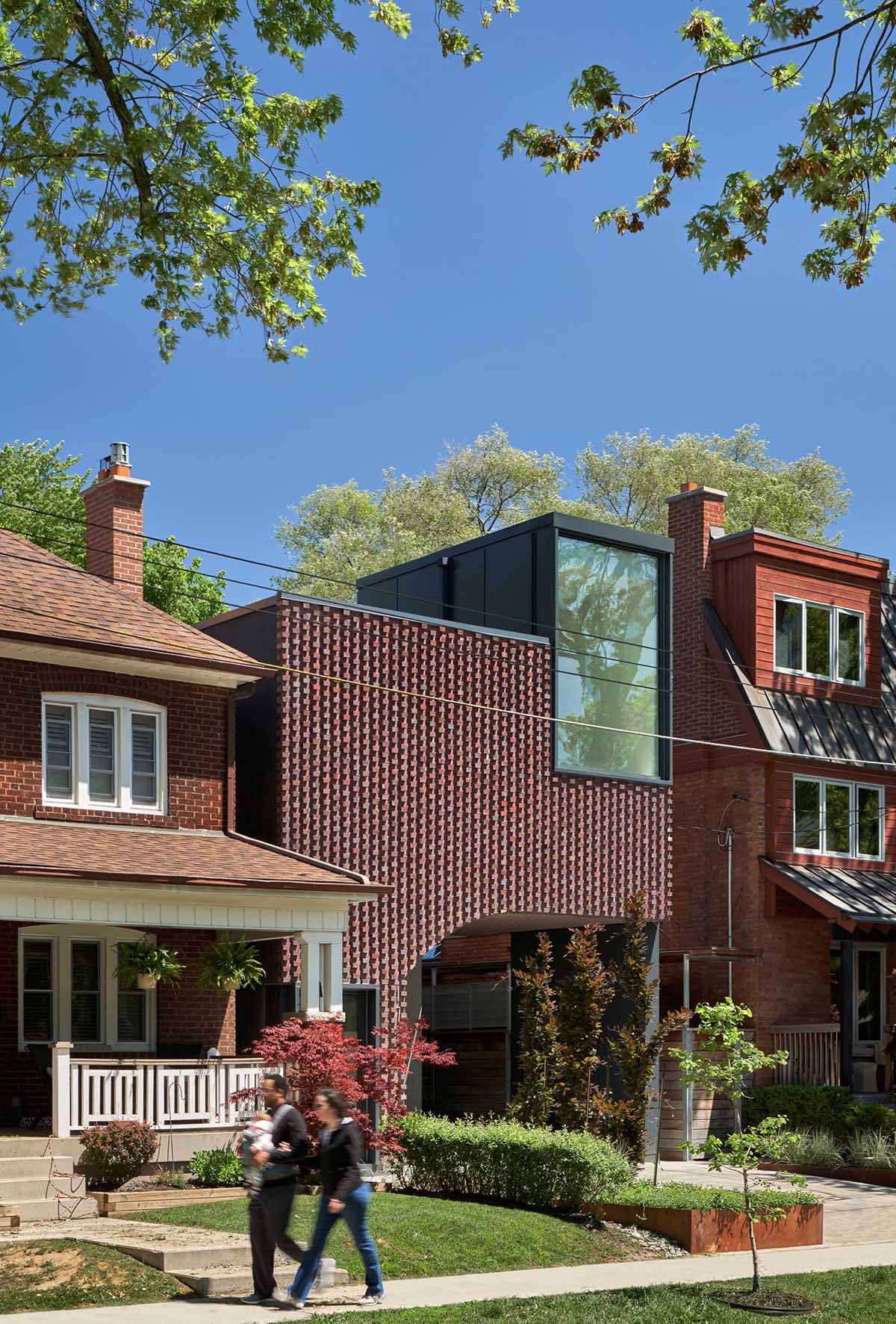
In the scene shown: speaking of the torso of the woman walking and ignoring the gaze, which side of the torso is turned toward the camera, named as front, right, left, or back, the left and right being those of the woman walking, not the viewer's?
left

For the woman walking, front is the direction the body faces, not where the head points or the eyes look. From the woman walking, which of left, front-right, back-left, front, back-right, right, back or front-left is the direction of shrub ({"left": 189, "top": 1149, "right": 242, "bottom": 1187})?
right

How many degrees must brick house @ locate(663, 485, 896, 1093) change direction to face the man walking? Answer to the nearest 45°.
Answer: approximately 45° to its right

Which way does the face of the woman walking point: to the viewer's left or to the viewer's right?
to the viewer's left

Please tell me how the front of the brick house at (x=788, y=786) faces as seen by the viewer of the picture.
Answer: facing the viewer and to the right of the viewer

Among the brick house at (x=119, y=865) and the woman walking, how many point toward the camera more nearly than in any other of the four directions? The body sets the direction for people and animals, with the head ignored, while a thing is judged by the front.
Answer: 1

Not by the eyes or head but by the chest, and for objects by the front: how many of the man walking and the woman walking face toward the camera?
0

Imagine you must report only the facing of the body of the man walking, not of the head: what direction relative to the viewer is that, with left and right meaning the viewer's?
facing to the left of the viewer

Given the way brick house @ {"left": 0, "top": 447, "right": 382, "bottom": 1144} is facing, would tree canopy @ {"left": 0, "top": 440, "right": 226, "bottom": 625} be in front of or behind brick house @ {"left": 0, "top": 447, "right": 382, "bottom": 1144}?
behind

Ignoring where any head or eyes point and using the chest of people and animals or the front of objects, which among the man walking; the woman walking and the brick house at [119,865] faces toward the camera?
the brick house
